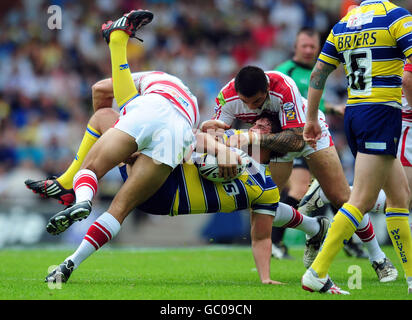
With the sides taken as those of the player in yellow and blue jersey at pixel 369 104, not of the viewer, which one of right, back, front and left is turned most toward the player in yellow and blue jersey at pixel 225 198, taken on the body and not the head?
left

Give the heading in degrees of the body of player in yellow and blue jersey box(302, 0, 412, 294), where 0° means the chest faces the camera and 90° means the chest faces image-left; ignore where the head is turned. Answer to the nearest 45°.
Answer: approximately 225°

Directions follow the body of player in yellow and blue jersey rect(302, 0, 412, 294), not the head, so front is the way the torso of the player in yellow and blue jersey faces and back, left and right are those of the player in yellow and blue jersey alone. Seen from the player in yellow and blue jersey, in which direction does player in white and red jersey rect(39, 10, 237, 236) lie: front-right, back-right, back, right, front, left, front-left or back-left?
back-left
